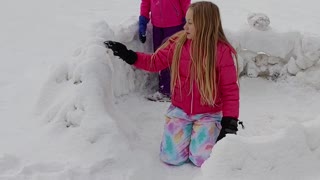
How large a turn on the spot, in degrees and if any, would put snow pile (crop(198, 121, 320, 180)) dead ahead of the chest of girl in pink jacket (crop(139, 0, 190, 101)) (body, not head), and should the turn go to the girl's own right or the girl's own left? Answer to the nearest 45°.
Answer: approximately 45° to the girl's own left

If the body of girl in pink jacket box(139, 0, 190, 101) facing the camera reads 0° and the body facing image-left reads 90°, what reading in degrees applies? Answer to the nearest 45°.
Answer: approximately 45°

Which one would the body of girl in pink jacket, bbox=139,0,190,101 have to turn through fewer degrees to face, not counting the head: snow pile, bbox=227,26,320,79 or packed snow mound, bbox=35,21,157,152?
the packed snow mound

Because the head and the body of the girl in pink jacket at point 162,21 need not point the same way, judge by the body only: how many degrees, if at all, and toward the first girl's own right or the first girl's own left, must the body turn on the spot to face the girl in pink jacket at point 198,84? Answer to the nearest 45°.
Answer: approximately 45° to the first girl's own left

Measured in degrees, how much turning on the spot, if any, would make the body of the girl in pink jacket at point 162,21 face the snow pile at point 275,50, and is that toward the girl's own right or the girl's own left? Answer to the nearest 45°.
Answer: approximately 135° to the girl's own left

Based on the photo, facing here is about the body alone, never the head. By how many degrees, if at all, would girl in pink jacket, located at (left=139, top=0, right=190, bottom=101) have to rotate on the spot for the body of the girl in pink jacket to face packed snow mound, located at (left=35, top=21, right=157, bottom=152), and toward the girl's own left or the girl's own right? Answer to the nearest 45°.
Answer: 0° — they already face it

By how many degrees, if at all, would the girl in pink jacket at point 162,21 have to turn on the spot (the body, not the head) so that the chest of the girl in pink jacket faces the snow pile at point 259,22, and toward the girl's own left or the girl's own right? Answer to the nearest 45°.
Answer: approximately 135° to the girl's own left
